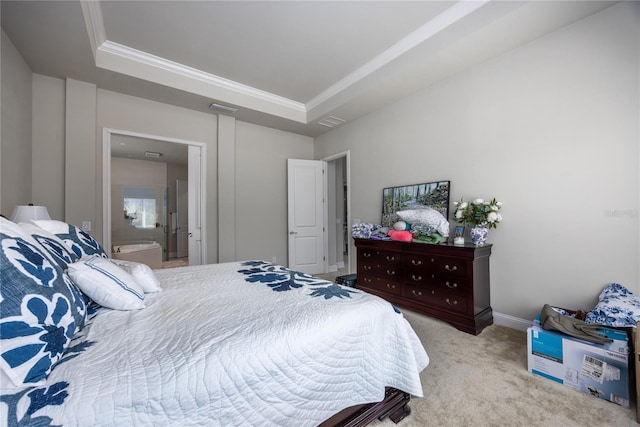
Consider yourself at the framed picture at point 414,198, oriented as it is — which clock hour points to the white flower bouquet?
The white flower bouquet is roughly at 9 o'clock from the framed picture.

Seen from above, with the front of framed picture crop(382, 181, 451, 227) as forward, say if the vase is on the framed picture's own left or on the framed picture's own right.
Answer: on the framed picture's own left

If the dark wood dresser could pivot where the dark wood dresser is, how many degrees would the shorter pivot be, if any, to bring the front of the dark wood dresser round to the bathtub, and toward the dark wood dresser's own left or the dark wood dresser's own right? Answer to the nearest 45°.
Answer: approximately 45° to the dark wood dresser's own right

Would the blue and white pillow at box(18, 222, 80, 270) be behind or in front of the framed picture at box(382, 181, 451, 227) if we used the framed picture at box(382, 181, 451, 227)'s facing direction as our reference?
in front

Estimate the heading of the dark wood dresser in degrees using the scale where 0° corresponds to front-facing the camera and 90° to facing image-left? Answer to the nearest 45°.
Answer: approximately 45°

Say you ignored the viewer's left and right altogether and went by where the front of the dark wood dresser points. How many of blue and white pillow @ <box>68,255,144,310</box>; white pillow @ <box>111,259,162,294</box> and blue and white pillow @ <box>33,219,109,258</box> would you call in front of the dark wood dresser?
3

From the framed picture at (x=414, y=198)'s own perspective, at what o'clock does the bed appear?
The bed is roughly at 11 o'clock from the framed picture.

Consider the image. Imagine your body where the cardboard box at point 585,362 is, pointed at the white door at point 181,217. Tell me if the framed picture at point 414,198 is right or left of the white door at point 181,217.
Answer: right

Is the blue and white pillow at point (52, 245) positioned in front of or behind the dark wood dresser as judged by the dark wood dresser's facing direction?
in front

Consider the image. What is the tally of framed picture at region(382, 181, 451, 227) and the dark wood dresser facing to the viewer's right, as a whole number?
0

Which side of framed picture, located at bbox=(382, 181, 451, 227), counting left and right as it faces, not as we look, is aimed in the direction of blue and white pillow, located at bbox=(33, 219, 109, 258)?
front

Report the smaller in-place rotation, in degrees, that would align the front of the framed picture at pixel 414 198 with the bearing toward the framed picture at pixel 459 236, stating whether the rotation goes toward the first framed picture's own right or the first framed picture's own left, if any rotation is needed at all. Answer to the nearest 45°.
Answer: approximately 90° to the first framed picture's own left

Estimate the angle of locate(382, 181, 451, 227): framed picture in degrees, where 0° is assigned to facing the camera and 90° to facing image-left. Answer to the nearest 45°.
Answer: approximately 45°

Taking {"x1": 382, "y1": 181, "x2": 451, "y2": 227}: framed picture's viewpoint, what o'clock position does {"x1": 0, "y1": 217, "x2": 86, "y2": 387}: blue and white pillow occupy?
The blue and white pillow is roughly at 11 o'clock from the framed picture.
